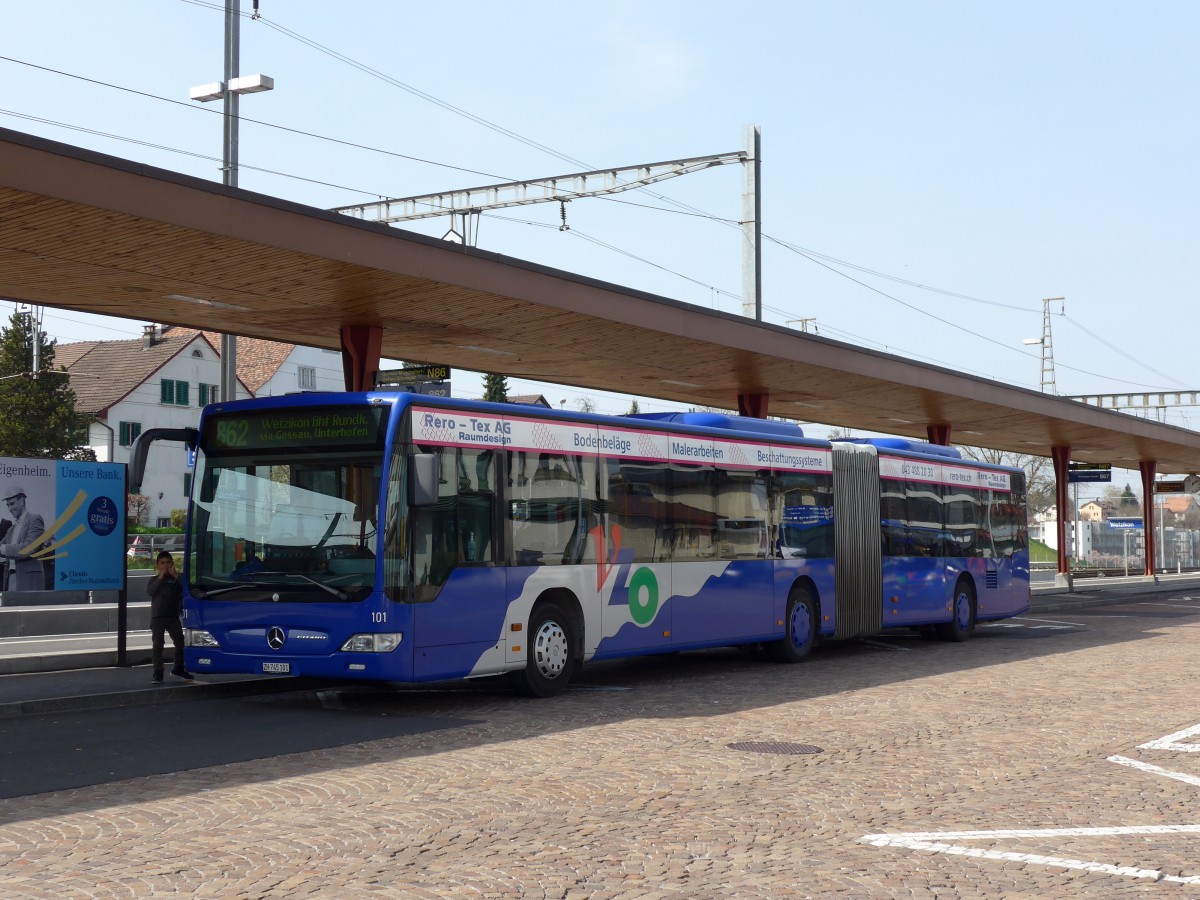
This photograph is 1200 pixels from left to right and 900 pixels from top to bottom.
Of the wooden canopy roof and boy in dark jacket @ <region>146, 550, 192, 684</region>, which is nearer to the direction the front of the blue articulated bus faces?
the boy in dark jacket

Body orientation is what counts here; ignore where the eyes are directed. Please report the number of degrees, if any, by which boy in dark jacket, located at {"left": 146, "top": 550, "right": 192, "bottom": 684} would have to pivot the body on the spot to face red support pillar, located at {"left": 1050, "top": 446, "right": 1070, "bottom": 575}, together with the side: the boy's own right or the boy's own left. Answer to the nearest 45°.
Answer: approximately 135° to the boy's own left

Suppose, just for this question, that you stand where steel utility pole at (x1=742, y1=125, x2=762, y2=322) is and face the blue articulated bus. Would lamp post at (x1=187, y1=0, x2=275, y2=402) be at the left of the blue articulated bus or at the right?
right

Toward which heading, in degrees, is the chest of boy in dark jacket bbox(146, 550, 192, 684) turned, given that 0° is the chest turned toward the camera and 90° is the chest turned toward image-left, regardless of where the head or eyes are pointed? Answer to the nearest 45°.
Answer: approximately 0°

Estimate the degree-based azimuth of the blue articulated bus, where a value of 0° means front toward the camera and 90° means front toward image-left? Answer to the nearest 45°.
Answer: approximately 45°

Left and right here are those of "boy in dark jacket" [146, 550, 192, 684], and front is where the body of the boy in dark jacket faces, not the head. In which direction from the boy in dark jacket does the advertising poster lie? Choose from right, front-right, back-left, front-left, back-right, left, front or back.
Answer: back-right

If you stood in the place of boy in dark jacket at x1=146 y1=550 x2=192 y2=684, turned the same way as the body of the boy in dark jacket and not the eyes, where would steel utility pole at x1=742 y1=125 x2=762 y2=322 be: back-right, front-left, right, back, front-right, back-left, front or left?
back-left
